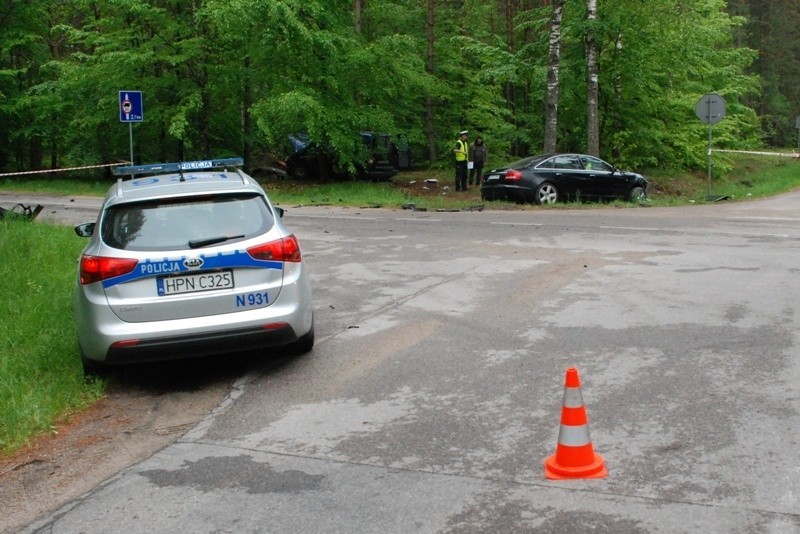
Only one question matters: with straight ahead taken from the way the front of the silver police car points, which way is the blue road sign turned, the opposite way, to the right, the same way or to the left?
the opposite way

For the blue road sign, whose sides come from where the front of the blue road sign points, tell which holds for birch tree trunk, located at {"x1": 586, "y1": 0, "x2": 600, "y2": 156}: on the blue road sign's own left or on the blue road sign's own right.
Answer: on the blue road sign's own left

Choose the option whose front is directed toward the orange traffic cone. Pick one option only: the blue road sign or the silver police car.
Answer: the blue road sign

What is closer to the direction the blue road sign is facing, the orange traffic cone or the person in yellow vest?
the orange traffic cone

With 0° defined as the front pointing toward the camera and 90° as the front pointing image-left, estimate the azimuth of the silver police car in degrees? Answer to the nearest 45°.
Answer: approximately 180°

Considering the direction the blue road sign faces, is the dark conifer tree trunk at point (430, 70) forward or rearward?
rearward

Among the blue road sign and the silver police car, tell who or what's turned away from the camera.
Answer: the silver police car

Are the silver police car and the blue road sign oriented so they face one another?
yes

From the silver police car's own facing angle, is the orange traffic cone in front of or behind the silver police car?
behind

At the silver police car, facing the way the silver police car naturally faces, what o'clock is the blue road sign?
The blue road sign is roughly at 12 o'clock from the silver police car.
